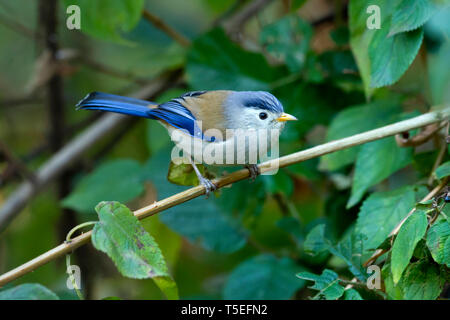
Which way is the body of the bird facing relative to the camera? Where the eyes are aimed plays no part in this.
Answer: to the viewer's right

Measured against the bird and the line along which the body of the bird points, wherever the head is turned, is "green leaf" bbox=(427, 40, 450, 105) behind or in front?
in front

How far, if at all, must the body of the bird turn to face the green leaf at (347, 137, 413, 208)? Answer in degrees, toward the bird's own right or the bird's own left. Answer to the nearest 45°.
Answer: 0° — it already faces it
